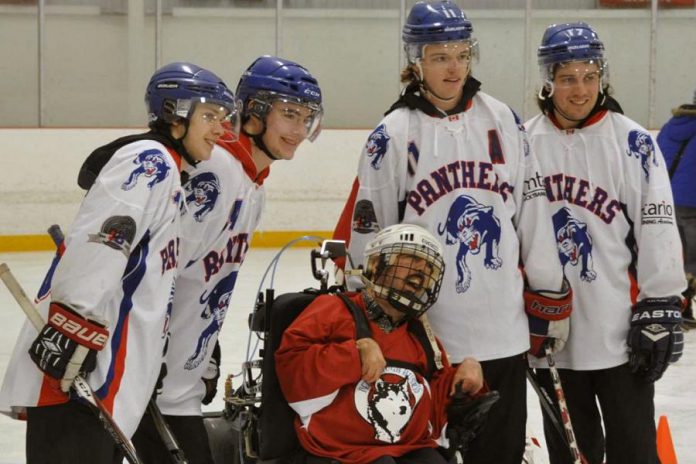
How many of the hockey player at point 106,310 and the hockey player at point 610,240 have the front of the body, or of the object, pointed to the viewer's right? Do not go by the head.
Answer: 1

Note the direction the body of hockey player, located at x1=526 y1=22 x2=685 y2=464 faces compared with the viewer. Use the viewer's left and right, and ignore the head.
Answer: facing the viewer and to the left of the viewer

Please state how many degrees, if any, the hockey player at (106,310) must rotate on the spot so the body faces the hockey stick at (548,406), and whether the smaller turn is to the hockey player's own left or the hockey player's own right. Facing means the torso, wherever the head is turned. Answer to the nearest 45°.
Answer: approximately 45° to the hockey player's own left

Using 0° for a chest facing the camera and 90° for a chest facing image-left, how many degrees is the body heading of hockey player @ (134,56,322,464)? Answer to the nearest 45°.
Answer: approximately 315°

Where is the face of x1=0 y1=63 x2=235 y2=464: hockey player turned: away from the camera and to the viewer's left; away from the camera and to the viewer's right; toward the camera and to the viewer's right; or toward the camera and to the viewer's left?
toward the camera and to the viewer's right

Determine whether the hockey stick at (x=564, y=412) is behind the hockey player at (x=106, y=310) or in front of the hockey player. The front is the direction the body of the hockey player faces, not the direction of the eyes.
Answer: in front

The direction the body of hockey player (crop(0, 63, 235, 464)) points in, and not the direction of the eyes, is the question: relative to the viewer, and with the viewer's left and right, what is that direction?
facing to the right of the viewer

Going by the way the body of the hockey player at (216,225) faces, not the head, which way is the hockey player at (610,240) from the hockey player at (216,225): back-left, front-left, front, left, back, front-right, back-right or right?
front-left
